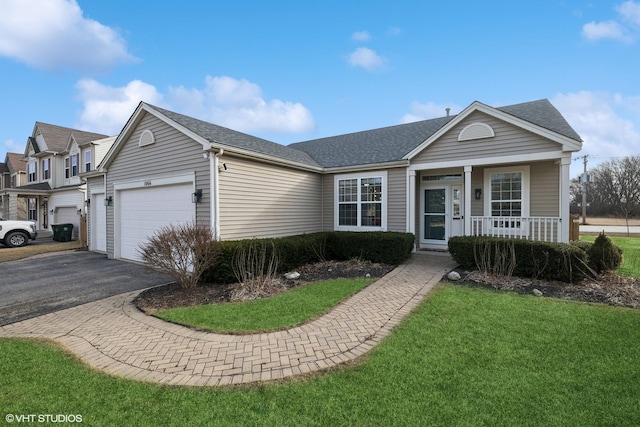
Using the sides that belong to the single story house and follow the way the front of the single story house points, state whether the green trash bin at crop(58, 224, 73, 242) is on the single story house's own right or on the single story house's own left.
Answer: on the single story house's own right

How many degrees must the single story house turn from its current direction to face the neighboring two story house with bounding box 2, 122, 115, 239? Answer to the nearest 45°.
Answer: approximately 90° to its right

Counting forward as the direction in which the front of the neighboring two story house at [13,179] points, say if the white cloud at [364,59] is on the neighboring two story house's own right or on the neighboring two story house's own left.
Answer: on the neighboring two story house's own left

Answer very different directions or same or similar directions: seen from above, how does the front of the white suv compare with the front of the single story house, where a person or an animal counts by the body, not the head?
very different directions

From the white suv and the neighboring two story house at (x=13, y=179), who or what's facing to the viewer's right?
the white suv

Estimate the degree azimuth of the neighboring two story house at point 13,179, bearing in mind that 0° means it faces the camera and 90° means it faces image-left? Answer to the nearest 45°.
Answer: approximately 45°

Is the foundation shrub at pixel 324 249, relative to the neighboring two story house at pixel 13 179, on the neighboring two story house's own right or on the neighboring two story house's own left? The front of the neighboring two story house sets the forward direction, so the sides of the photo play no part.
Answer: on the neighboring two story house's own left

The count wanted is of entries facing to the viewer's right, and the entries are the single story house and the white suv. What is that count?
1

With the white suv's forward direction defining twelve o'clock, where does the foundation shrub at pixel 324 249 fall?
The foundation shrub is roughly at 2 o'clock from the white suv.

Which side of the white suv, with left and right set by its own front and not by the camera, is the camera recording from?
right

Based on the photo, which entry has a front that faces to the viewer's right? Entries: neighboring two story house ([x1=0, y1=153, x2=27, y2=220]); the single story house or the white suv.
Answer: the white suv

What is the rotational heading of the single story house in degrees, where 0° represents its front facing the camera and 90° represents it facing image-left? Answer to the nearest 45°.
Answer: approximately 45°

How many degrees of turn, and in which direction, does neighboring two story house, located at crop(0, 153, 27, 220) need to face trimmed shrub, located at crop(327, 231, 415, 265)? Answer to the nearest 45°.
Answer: approximately 45° to its left

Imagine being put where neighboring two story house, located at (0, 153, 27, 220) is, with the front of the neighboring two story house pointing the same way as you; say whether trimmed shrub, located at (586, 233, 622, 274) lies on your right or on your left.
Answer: on your left
